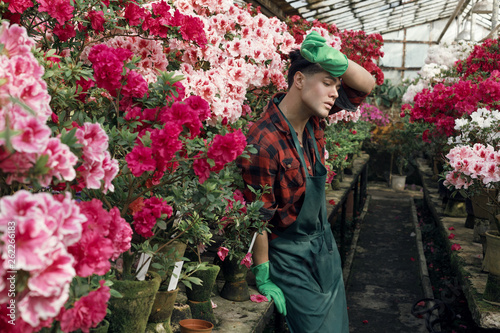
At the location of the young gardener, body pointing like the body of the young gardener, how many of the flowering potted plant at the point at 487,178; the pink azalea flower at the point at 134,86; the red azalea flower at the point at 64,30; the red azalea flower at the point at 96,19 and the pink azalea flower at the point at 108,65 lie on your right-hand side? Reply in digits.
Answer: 4

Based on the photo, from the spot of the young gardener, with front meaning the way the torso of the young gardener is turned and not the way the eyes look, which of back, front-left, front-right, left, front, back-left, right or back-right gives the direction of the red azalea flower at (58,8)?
right

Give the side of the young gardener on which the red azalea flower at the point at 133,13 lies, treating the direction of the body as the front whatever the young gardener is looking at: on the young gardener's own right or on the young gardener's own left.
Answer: on the young gardener's own right

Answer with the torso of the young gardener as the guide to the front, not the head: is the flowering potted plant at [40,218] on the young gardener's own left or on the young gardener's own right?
on the young gardener's own right

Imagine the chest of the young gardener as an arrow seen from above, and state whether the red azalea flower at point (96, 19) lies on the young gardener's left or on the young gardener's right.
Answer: on the young gardener's right

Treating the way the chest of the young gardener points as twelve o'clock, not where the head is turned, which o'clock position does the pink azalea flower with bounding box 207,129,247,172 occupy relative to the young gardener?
The pink azalea flower is roughly at 2 o'clock from the young gardener.

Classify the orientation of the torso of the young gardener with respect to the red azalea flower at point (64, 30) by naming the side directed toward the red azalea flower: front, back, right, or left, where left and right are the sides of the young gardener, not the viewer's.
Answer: right

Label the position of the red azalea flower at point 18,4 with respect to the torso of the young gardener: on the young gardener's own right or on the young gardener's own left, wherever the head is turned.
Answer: on the young gardener's own right

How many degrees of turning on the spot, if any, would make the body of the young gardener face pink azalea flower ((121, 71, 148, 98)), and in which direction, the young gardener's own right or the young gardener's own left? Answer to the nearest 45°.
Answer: approximately 90° to the young gardener's own right
